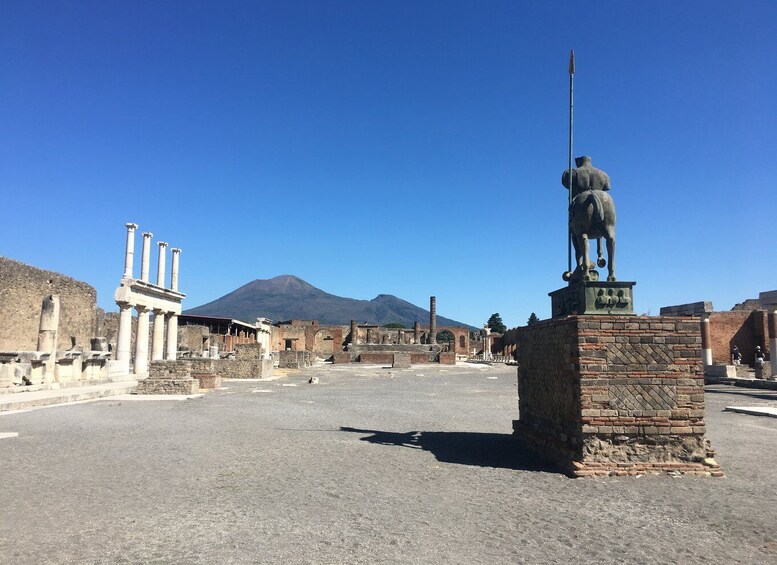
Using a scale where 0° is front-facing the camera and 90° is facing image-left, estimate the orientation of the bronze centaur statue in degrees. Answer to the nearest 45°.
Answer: approximately 180°

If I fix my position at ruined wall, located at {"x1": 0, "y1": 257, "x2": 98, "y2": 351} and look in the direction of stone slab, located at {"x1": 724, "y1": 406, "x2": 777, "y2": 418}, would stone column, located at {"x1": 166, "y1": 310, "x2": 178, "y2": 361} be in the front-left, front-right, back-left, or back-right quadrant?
front-left

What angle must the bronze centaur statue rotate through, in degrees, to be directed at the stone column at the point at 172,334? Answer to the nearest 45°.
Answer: approximately 45° to its left

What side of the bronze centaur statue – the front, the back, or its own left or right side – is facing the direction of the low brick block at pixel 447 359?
front

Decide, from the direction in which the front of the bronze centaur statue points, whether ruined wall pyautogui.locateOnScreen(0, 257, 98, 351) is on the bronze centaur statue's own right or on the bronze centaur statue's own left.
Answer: on the bronze centaur statue's own left

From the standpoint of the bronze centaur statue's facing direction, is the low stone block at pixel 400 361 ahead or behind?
ahead

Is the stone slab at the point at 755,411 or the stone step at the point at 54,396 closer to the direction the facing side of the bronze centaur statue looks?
the stone slab

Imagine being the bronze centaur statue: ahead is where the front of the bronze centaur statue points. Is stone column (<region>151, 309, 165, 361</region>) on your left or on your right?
on your left

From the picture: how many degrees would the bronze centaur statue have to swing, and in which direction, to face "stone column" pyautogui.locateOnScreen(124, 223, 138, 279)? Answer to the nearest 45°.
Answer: approximately 45° to its left

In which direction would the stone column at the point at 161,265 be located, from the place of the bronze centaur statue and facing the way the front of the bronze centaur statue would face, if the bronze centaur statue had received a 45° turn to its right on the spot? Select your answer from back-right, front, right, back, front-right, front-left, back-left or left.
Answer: left

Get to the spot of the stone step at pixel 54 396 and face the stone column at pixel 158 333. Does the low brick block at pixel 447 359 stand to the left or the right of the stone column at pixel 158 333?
right

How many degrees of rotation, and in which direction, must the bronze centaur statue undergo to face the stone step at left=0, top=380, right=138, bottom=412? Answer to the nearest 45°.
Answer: approximately 90° to its left

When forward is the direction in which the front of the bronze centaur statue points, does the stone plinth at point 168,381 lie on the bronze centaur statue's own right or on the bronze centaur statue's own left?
on the bronze centaur statue's own left

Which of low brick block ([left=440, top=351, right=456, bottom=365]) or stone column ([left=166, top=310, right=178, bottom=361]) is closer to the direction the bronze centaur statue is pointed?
the low brick block
